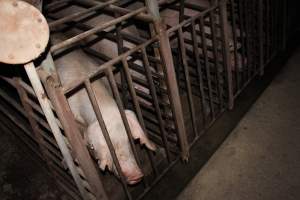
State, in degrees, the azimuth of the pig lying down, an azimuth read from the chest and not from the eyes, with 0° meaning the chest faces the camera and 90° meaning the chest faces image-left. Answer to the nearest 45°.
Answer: approximately 315°
